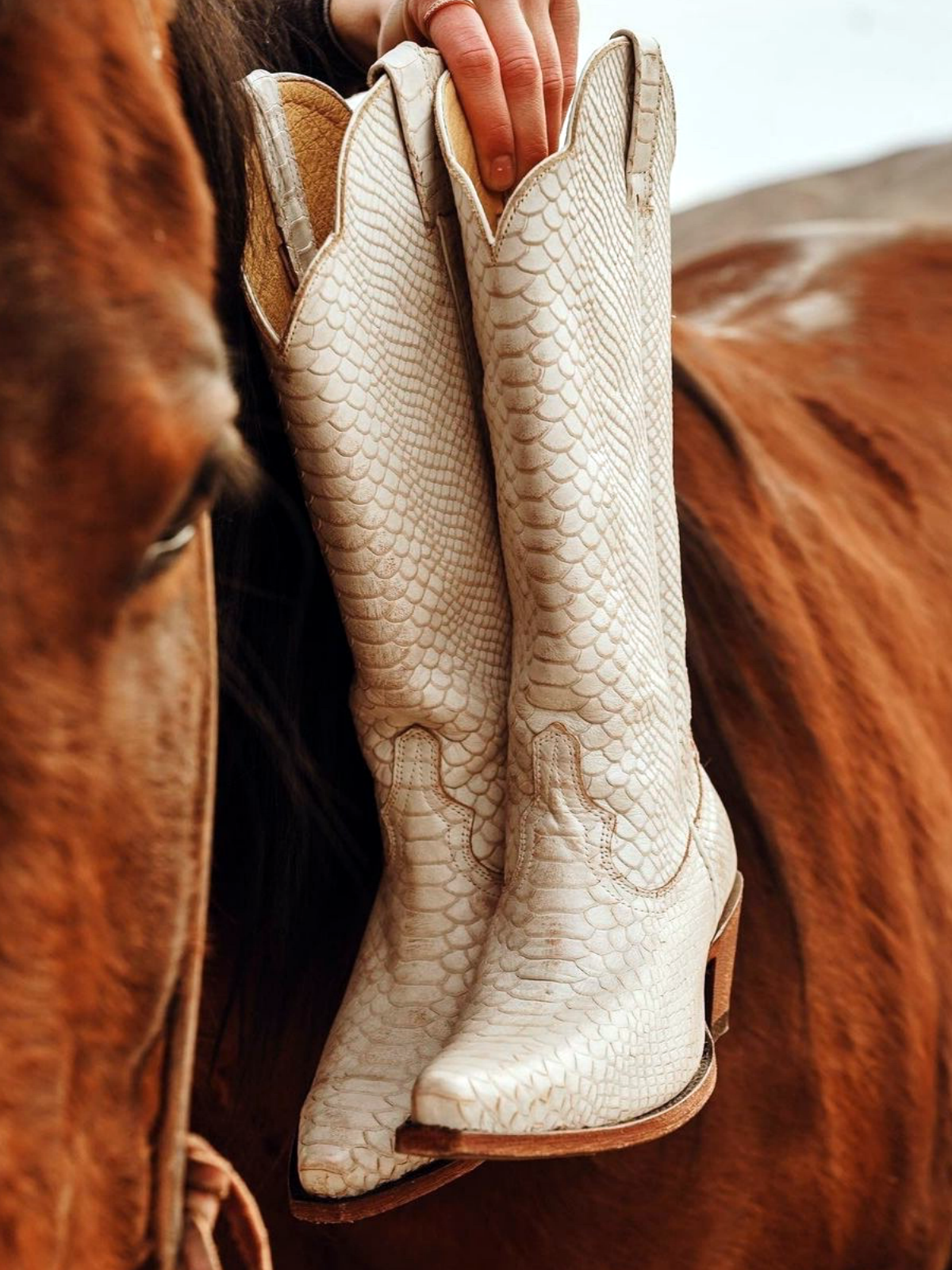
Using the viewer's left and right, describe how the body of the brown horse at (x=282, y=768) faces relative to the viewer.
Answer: facing the viewer and to the left of the viewer
